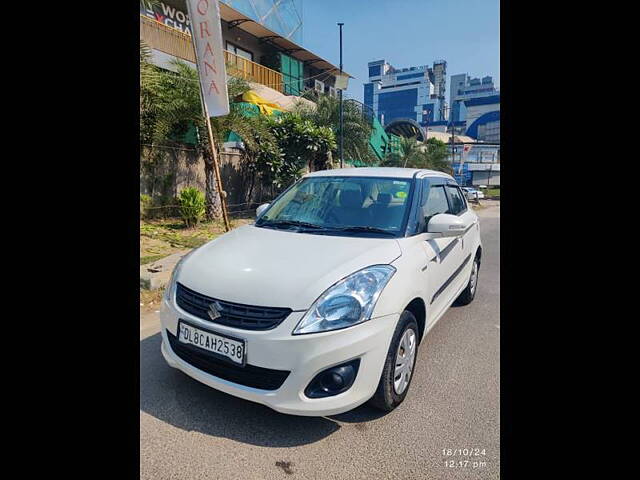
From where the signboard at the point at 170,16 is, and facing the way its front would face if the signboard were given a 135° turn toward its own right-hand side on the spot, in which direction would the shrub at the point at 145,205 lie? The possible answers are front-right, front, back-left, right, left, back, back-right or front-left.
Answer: left

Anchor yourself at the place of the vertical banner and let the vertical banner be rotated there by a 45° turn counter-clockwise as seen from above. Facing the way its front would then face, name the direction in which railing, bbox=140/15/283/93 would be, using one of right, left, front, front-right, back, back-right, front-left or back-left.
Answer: back-left

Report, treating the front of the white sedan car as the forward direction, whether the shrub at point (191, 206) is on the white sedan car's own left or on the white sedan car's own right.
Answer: on the white sedan car's own right

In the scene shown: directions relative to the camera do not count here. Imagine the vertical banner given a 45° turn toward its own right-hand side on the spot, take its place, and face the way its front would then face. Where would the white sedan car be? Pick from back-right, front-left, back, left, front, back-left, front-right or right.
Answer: front-left

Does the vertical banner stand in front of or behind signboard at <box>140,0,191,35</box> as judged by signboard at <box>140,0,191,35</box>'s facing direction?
in front

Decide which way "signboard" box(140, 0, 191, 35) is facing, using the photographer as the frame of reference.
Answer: facing the viewer and to the right of the viewer

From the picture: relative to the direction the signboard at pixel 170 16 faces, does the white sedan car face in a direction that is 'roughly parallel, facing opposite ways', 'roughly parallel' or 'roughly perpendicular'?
roughly perpendicular

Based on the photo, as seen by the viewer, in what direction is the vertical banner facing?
toward the camera

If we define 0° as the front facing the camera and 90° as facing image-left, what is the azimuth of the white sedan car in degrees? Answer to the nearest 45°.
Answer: approximately 45°

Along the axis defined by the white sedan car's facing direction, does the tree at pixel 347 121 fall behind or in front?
behind

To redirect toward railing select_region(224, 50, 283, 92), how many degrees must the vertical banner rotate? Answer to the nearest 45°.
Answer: approximately 180°

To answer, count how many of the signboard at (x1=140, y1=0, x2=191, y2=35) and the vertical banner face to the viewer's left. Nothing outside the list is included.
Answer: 0
